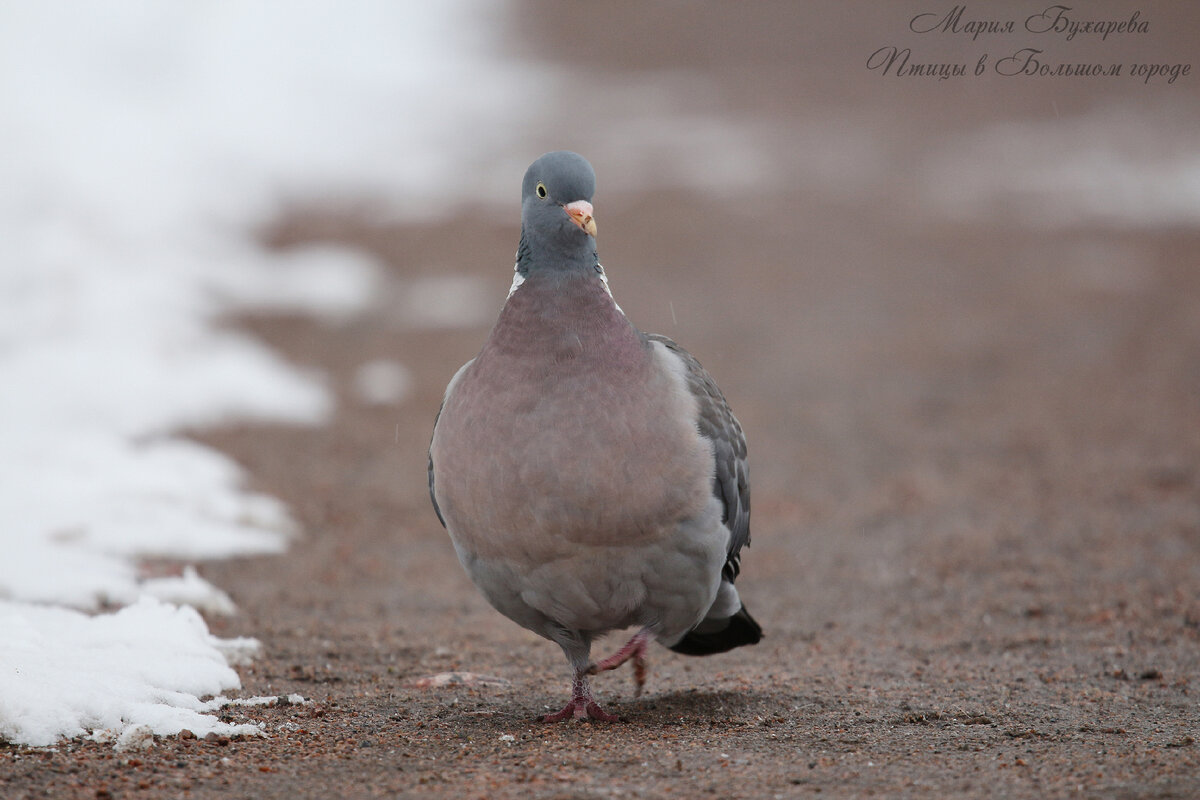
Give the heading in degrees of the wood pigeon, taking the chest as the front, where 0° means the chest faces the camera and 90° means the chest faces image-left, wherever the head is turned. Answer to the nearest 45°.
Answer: approximately 0°
